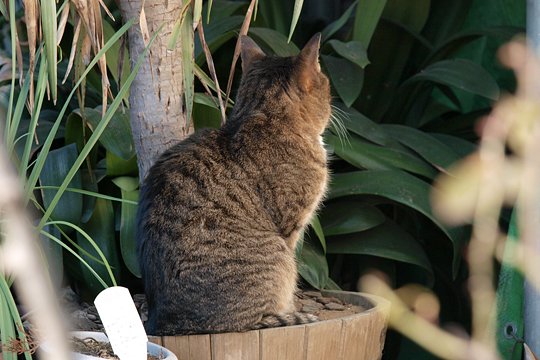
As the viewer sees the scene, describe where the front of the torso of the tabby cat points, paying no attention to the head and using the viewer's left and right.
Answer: facing away from the viewer and to the right of the viewer
